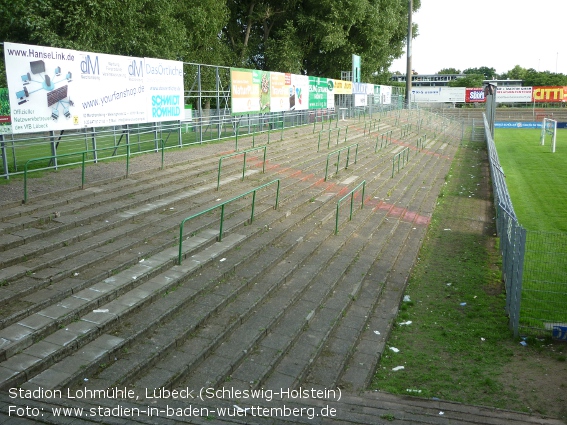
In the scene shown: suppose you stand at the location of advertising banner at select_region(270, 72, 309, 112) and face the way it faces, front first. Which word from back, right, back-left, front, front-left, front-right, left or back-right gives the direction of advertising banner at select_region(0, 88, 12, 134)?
right

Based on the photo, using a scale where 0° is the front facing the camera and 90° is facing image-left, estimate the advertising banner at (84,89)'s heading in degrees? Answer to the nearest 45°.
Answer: approximately 315°

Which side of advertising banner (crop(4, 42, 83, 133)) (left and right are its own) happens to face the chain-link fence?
front

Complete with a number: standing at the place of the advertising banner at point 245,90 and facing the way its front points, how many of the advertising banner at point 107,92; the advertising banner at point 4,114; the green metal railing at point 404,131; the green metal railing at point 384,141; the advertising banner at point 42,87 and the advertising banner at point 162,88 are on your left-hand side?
2

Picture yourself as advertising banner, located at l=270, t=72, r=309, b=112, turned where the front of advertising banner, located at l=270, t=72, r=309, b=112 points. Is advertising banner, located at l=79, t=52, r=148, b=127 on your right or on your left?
on your right

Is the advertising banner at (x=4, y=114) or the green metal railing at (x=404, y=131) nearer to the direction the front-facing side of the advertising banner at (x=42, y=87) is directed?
the green metal railing

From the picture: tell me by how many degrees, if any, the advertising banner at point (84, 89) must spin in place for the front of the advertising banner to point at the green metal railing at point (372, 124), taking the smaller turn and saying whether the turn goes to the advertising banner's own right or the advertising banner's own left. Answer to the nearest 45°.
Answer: approximately 90° to the advertising banner's own left

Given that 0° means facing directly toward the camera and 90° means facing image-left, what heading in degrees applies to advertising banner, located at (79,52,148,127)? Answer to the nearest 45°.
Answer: approximately 315°

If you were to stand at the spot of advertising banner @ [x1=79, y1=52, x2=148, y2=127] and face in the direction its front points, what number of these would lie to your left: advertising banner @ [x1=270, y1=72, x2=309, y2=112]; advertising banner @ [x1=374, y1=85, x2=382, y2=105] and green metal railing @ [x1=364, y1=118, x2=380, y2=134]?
3

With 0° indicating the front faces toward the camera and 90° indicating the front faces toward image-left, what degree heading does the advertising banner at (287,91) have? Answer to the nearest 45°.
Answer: approximately 315°

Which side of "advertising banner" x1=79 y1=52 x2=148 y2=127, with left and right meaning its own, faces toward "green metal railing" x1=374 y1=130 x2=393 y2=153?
left

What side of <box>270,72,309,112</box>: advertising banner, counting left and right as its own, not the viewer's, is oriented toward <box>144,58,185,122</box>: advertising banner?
right

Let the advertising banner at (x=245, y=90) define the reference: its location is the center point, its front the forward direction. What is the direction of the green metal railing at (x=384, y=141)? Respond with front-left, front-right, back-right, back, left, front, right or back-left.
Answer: left

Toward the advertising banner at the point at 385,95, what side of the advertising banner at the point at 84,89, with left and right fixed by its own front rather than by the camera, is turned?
left

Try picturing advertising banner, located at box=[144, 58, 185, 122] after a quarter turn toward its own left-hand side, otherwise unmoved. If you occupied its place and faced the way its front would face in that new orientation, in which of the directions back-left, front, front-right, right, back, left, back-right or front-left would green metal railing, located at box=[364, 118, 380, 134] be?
front

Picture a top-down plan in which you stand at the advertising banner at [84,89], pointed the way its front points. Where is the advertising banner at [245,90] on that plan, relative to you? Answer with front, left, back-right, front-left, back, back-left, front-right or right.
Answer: left

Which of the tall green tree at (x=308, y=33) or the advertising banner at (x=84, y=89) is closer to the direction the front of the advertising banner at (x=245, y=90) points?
the advertising banner
